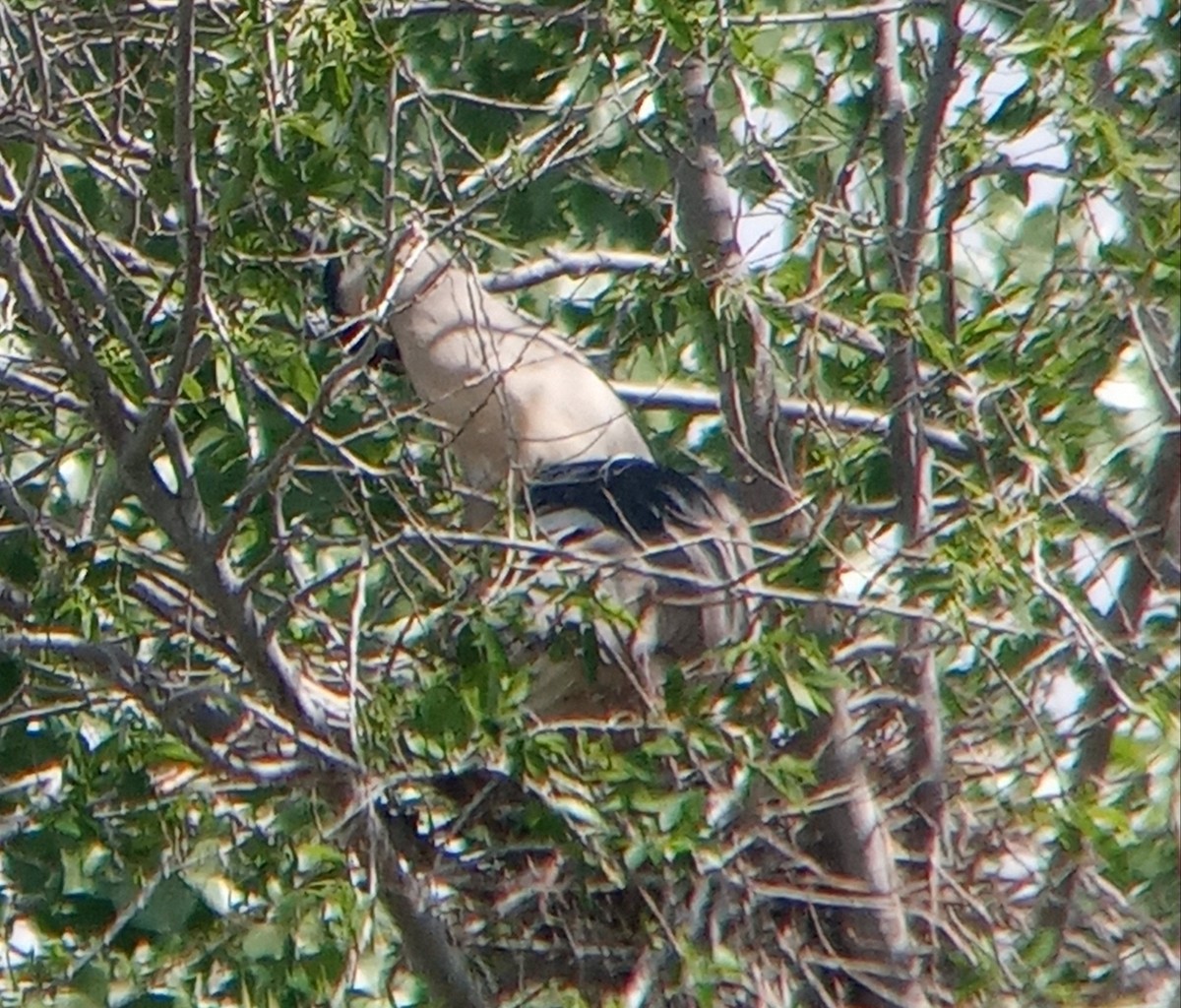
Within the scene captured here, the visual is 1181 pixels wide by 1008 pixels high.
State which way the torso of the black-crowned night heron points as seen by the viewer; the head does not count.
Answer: to the viewer's left
